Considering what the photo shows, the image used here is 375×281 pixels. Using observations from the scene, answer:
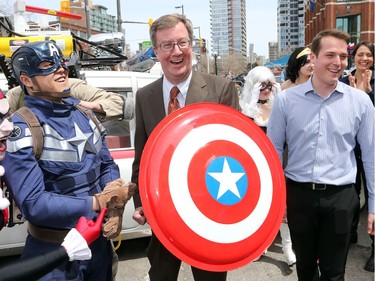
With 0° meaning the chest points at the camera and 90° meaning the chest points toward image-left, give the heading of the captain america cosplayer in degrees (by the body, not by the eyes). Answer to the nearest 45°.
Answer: approximately 315°

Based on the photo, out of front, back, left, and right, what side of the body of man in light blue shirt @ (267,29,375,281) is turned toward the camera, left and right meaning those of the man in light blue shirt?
front

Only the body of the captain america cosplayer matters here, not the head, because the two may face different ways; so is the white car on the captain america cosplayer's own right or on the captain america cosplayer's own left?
on the captain america cosplayer's own left
